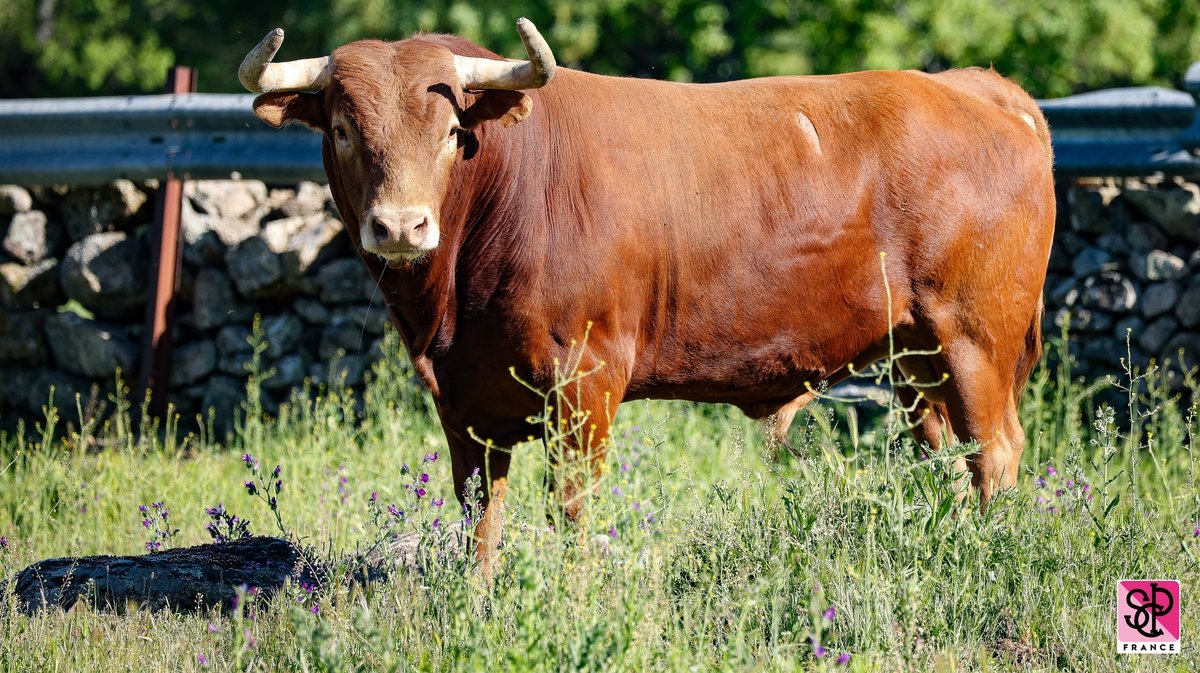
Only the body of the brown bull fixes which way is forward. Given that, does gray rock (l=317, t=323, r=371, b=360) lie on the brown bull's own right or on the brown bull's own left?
on the brown bull's own right

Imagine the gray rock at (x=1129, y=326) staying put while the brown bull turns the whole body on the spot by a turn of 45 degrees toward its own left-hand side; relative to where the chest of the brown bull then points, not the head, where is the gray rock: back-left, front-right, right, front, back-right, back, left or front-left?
back-left

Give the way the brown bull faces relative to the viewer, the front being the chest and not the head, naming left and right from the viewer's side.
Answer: facing the viewer and to the left of the viewer

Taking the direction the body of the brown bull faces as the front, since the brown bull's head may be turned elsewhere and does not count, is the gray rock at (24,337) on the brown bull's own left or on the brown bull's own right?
on the brown bull's own right

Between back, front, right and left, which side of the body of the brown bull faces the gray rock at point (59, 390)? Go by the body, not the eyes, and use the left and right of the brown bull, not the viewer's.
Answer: right

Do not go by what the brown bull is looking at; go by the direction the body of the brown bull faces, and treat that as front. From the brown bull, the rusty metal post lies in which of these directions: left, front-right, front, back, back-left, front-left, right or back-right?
right

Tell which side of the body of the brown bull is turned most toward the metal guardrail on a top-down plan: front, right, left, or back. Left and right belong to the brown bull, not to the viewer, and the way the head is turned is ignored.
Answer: right

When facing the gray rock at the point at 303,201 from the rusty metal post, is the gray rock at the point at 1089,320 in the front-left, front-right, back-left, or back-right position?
front-right

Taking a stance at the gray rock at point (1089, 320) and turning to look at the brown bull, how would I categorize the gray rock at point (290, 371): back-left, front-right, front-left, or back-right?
front-right

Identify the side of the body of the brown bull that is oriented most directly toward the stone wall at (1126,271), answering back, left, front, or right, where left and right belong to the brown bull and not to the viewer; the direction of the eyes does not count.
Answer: back

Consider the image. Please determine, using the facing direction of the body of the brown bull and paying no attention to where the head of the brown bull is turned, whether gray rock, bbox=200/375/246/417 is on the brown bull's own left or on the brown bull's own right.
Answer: on the brown bull's own right

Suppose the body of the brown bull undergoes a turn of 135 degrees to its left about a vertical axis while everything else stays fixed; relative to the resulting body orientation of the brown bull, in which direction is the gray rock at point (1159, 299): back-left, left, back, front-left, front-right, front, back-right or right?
front-left

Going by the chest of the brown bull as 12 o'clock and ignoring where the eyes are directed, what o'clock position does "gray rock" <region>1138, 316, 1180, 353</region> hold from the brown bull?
The gray rock is roughly at 6 o'clock from the brown bull.

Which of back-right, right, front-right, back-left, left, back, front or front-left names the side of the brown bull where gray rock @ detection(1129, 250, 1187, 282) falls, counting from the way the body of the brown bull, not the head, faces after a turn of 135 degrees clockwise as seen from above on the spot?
front-right

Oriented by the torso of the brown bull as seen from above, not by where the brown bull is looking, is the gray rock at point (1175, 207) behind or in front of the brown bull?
behind

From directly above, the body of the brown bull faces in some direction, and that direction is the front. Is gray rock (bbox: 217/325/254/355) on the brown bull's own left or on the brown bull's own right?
on the brown bull's own right

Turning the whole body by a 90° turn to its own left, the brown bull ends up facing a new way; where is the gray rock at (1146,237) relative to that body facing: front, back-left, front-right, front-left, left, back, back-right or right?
left

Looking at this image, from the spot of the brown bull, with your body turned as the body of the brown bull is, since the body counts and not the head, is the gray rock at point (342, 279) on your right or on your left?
on your right
